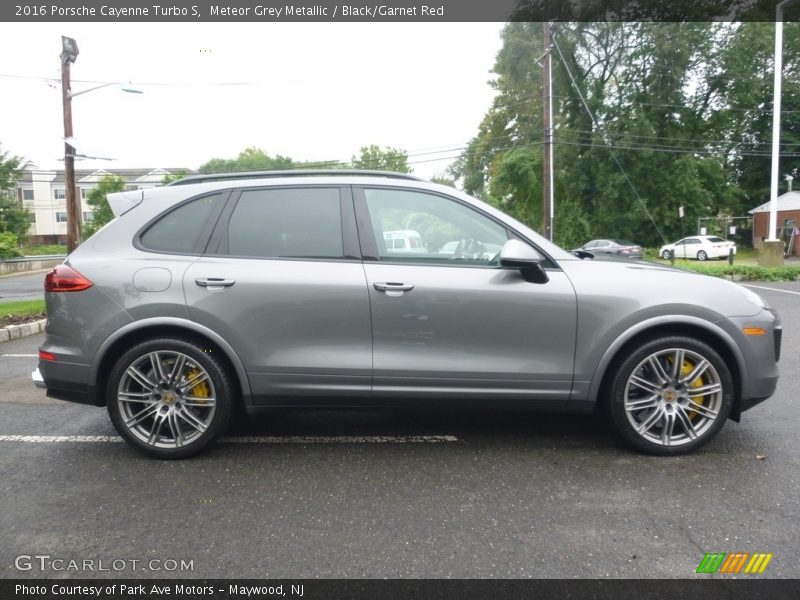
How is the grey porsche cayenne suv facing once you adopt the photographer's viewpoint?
facing to the right of the viewer

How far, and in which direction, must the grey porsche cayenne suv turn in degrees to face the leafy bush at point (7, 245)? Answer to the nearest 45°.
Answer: approximately 135° to its left

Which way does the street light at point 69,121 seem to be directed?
to the viewer's right

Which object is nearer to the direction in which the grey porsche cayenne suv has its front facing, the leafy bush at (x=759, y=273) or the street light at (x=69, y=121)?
the leafy bush

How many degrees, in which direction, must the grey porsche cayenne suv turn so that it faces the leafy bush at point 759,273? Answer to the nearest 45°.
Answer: approximately 45° to its left

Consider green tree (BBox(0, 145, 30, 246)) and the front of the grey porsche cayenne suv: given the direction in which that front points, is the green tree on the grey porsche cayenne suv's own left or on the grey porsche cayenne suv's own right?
on the grey porsche cayenne suv's own left
